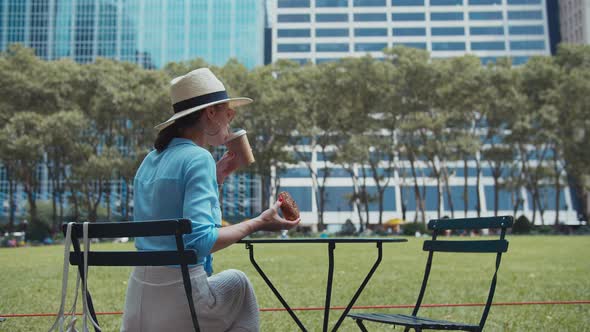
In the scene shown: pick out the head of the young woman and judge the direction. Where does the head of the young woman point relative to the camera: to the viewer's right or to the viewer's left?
to the viewer's right

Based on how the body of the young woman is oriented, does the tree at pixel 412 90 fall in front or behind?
in front

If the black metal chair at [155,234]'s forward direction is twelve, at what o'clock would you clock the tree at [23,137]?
The tree is roughly at 10 o'clock from the black metal chair.

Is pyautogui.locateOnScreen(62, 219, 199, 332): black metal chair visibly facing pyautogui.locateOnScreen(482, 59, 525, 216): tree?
yes

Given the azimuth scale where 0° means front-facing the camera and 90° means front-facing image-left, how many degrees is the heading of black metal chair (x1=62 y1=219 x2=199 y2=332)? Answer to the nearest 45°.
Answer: approximately 225°

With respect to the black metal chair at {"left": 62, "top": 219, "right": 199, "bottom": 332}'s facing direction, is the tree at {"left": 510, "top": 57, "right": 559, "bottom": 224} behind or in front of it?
in front

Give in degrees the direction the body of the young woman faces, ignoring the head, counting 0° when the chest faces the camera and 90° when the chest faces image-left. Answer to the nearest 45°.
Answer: approximately 225°
